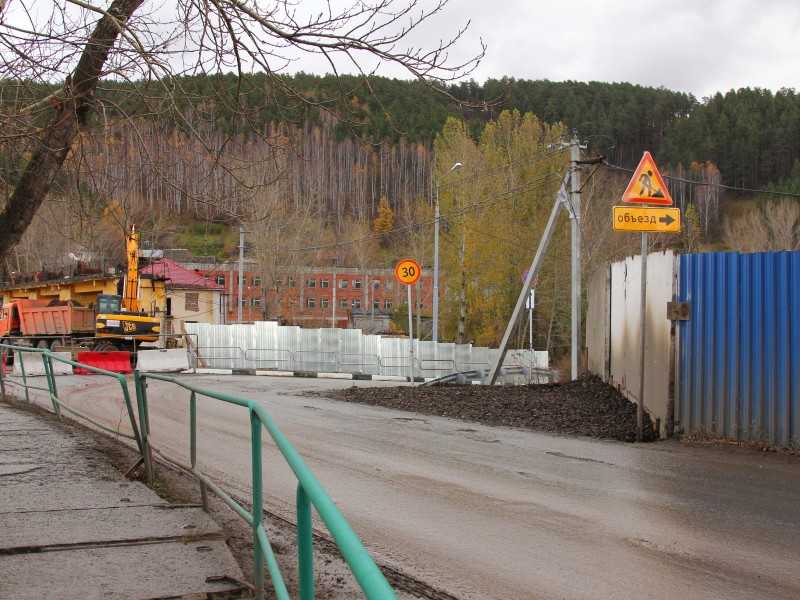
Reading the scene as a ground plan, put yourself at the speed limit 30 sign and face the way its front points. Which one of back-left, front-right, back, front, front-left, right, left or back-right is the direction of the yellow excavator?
back-right

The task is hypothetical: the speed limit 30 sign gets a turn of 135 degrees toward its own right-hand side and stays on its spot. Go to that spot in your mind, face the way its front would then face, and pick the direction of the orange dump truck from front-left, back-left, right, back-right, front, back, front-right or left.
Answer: front

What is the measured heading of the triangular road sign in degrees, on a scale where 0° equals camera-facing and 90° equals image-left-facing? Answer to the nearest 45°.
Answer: approximately 0°

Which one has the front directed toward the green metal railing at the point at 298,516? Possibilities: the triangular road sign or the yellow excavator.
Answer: the triangular road sign

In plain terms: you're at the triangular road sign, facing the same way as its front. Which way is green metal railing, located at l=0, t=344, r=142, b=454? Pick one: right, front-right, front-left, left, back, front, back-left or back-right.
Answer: right

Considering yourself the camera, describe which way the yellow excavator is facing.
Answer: facing away from the viewer

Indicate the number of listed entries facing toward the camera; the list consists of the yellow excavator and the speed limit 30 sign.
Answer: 1

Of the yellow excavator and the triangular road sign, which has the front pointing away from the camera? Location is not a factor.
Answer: the yellow excavator

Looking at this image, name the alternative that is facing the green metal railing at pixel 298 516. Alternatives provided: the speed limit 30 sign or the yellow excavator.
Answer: the speed limit 30 sign
